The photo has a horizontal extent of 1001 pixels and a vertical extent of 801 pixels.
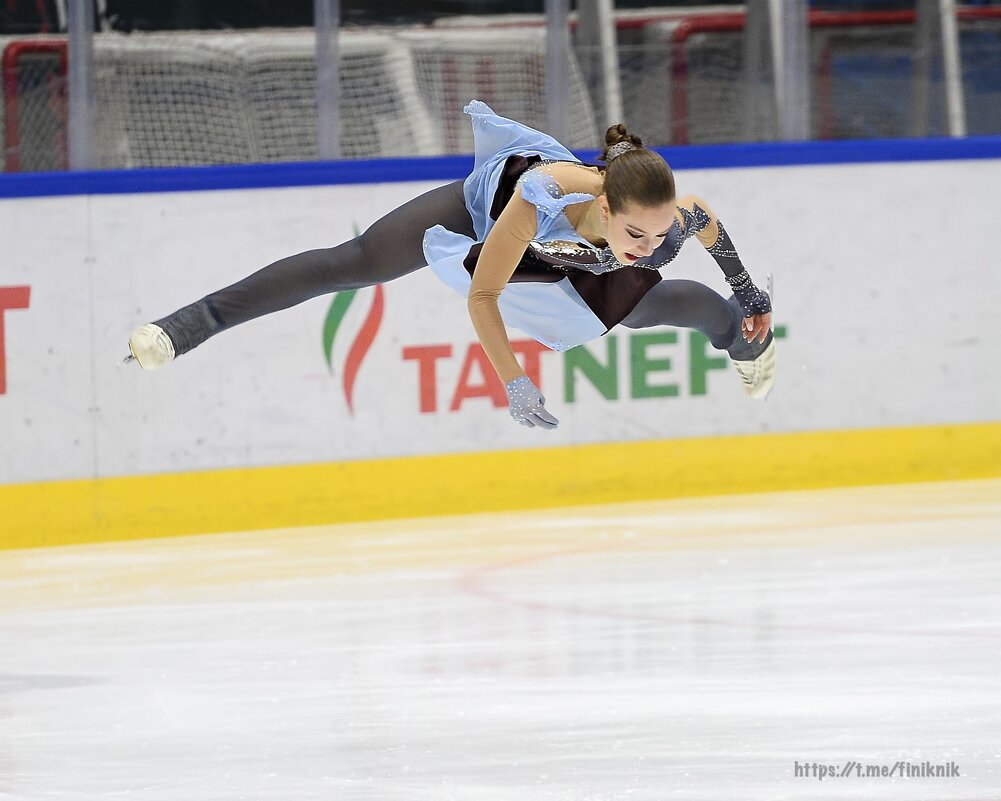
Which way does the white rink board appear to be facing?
toward the camera

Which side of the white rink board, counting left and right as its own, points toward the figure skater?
front
